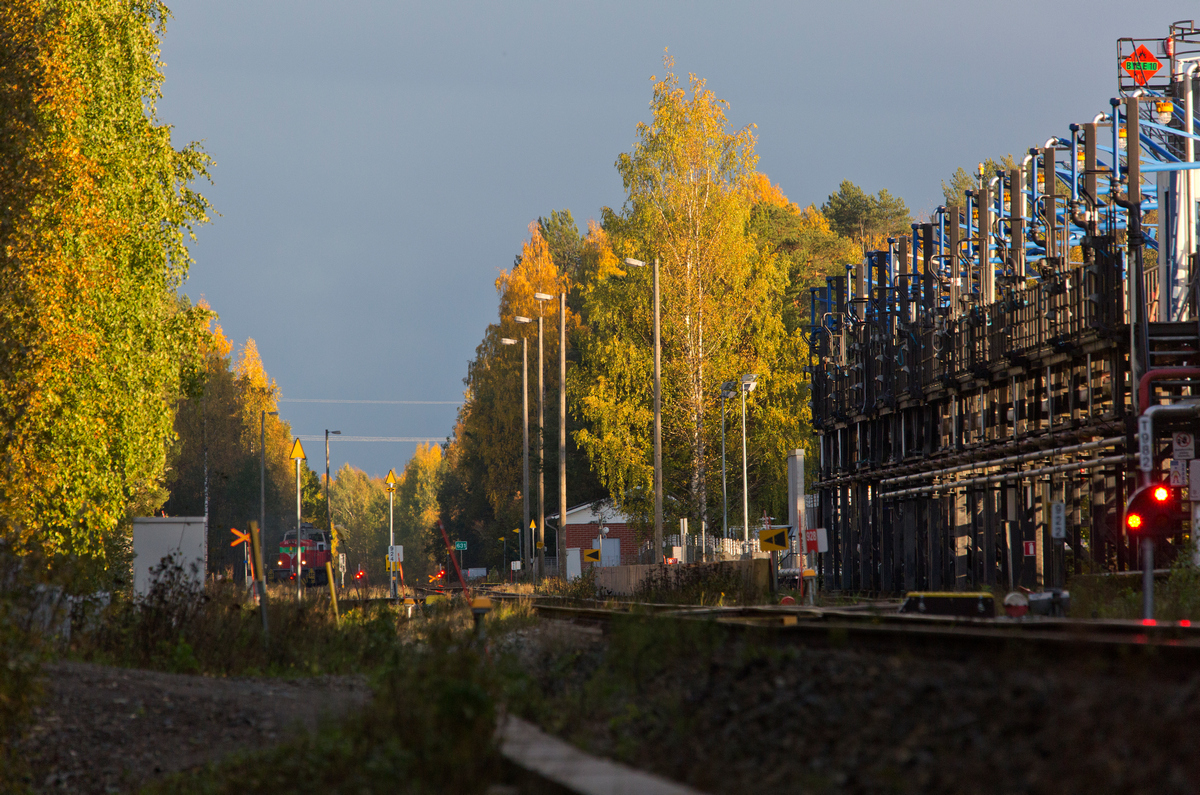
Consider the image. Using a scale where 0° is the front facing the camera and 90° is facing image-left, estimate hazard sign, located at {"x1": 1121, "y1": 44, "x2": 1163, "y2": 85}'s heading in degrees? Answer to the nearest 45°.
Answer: approximately 0°

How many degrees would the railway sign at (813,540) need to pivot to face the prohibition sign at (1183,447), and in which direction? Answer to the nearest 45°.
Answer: approximately 45° to its left

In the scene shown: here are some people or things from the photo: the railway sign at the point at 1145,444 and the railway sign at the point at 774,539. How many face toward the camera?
2

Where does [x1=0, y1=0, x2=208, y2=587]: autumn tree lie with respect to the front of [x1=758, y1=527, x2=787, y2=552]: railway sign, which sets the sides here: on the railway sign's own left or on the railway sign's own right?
on the railway sign's own right

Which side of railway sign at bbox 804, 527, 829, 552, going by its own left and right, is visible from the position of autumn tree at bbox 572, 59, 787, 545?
back

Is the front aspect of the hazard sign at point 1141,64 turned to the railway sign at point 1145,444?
yes

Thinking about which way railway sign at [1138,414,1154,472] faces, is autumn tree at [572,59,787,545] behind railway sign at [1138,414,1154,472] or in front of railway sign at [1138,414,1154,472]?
behind

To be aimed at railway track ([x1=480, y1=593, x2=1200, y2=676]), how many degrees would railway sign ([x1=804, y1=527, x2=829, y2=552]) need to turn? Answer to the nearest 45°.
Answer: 0° — it already faces it

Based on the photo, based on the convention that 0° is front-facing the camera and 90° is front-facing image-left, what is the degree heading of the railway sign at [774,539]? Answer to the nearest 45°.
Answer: approximately 0°
